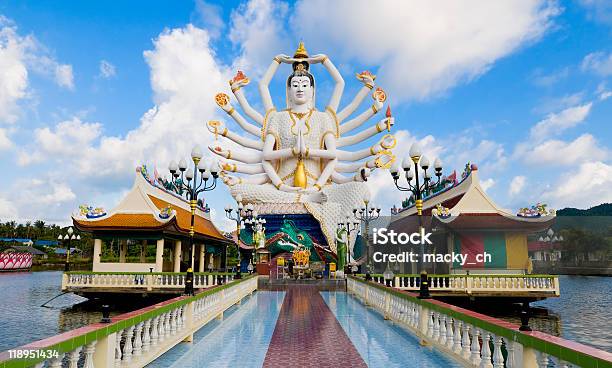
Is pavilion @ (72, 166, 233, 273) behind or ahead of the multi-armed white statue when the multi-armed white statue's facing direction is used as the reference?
ahead

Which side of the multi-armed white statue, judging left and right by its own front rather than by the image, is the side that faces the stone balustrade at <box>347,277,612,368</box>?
front

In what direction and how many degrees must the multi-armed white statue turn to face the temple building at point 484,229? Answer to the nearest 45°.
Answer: approximately 45° to its left

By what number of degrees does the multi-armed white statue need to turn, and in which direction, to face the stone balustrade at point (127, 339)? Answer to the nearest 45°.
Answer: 0° — it already faces it

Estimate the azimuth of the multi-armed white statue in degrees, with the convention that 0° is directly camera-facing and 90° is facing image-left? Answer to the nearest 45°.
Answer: approximately 0°
